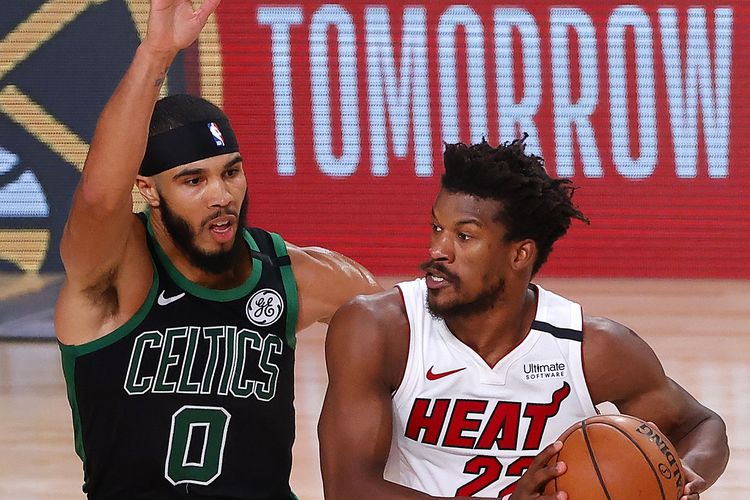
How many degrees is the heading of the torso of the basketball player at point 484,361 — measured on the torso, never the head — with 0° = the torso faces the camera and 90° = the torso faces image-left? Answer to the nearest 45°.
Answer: approximately 0°

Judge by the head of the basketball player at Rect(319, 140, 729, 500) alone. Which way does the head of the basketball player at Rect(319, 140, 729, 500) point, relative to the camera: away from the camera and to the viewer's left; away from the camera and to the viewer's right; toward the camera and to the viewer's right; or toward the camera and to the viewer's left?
toward the camera and to the viewer's left

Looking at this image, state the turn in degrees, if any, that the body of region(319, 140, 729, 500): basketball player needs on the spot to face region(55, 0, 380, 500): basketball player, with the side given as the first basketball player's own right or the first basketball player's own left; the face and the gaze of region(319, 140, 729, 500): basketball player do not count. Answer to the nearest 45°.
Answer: approximately 90° to the first basketball player's own right

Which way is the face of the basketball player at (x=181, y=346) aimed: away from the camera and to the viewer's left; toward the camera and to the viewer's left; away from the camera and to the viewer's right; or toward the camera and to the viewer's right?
toward the camera and to the viewer's right
